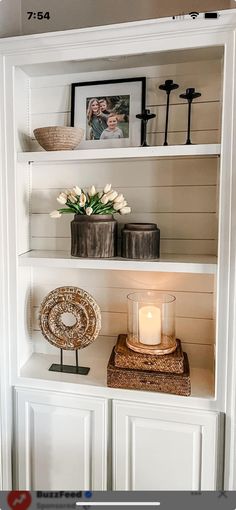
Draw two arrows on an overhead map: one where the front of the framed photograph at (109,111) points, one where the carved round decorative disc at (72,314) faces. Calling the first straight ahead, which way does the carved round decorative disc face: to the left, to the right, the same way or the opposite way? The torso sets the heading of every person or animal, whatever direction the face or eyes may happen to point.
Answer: the same way

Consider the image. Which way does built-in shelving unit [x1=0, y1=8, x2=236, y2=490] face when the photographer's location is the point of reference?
facing the viewer
